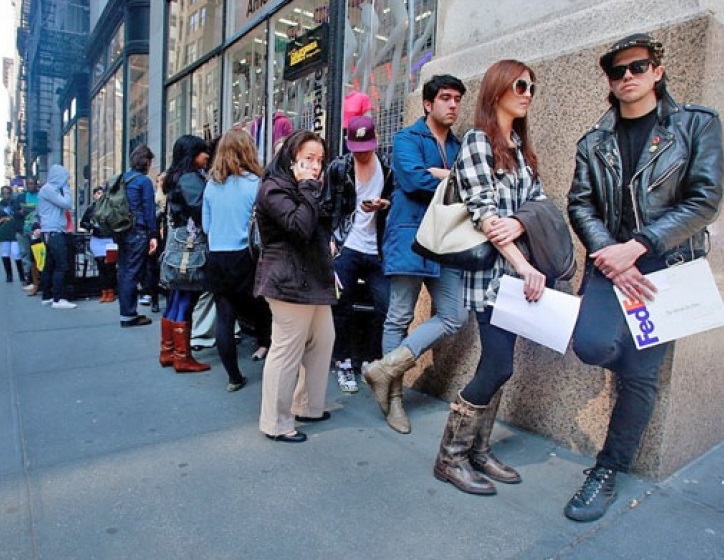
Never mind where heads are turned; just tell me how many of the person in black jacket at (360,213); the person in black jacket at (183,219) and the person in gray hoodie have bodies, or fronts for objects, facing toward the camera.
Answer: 1

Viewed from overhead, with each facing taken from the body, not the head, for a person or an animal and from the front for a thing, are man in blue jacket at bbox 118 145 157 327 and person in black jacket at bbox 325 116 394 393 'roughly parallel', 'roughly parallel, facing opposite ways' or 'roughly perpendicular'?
roughly perpendicular

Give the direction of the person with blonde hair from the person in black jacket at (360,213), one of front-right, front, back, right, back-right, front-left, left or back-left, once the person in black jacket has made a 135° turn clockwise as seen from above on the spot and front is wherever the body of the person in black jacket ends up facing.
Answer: front-left

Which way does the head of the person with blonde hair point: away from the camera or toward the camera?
away from the camera

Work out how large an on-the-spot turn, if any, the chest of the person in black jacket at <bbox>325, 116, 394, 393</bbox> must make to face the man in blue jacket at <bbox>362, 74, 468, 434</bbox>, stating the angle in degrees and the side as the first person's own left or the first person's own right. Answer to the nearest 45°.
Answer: approximately 45° to the first person's own left
